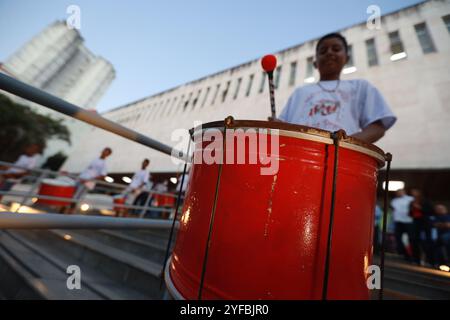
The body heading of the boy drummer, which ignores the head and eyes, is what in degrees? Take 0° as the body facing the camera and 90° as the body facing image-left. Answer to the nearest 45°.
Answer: approximately 0°

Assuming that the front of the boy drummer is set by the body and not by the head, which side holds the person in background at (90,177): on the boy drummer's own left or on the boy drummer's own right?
on the boy drummer's own right

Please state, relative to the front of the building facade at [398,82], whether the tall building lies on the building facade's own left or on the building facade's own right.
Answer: on the building facade's own right
